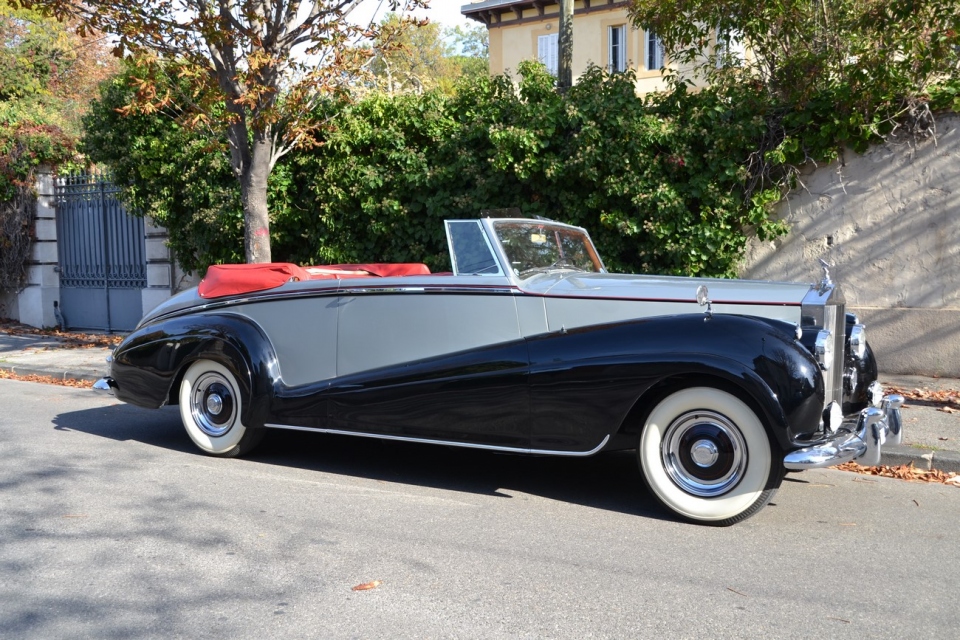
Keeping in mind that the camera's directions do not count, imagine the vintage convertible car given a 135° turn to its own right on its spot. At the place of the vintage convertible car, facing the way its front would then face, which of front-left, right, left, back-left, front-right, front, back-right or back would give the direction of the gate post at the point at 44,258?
front-right

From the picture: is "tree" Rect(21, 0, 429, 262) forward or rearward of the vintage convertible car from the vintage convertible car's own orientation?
rearward

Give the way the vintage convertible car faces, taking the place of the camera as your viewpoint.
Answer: facing the viewer and to the right of the viewer

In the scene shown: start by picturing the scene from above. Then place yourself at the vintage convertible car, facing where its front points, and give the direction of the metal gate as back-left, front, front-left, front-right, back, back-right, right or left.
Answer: back

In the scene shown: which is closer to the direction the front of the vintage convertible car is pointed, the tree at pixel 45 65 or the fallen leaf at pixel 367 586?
the fallen leaf

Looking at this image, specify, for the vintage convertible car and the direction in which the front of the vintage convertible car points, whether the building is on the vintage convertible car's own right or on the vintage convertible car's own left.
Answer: on the vintage convertible car's own left

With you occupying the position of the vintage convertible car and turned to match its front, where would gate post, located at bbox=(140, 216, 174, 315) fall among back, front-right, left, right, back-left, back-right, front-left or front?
back

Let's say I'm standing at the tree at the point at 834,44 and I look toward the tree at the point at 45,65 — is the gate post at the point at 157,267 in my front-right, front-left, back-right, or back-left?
front-left

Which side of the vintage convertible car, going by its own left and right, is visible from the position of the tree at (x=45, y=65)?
back
